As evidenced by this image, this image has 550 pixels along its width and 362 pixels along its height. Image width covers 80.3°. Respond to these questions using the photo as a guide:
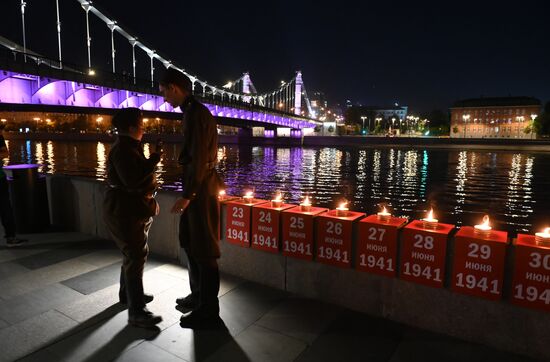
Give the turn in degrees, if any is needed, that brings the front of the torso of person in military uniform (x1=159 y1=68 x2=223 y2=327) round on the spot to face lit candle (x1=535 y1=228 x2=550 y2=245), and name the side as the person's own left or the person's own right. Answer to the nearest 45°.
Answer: approximately 180°

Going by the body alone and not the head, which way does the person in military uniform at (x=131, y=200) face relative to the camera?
to the viewer's right

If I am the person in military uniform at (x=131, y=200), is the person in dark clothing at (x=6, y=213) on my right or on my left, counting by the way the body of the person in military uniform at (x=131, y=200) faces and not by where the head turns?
on my left

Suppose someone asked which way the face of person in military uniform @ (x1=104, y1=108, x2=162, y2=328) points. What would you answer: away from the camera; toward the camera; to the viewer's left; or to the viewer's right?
to the viewer's right

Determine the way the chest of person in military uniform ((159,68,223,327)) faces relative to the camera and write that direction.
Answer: to the viewer's left

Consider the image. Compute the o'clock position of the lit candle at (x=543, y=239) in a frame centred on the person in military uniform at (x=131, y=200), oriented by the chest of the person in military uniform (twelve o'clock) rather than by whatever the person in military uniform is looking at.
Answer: The lit candle is roughly at 1 o'clock from the person in military uniform.

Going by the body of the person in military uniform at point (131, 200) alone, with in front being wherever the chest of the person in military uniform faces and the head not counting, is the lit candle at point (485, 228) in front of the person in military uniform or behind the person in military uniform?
in front

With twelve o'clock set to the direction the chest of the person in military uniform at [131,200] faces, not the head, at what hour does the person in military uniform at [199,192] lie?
the person in military uniform at [199,192] is roughly at 1 o'clock from the person in military uniform at [131,200].

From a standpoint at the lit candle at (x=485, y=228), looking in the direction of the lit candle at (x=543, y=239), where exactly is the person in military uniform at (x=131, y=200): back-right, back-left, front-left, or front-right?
back-right

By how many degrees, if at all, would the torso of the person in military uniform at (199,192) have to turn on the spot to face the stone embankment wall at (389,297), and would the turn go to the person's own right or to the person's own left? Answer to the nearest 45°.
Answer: approximately 180°
